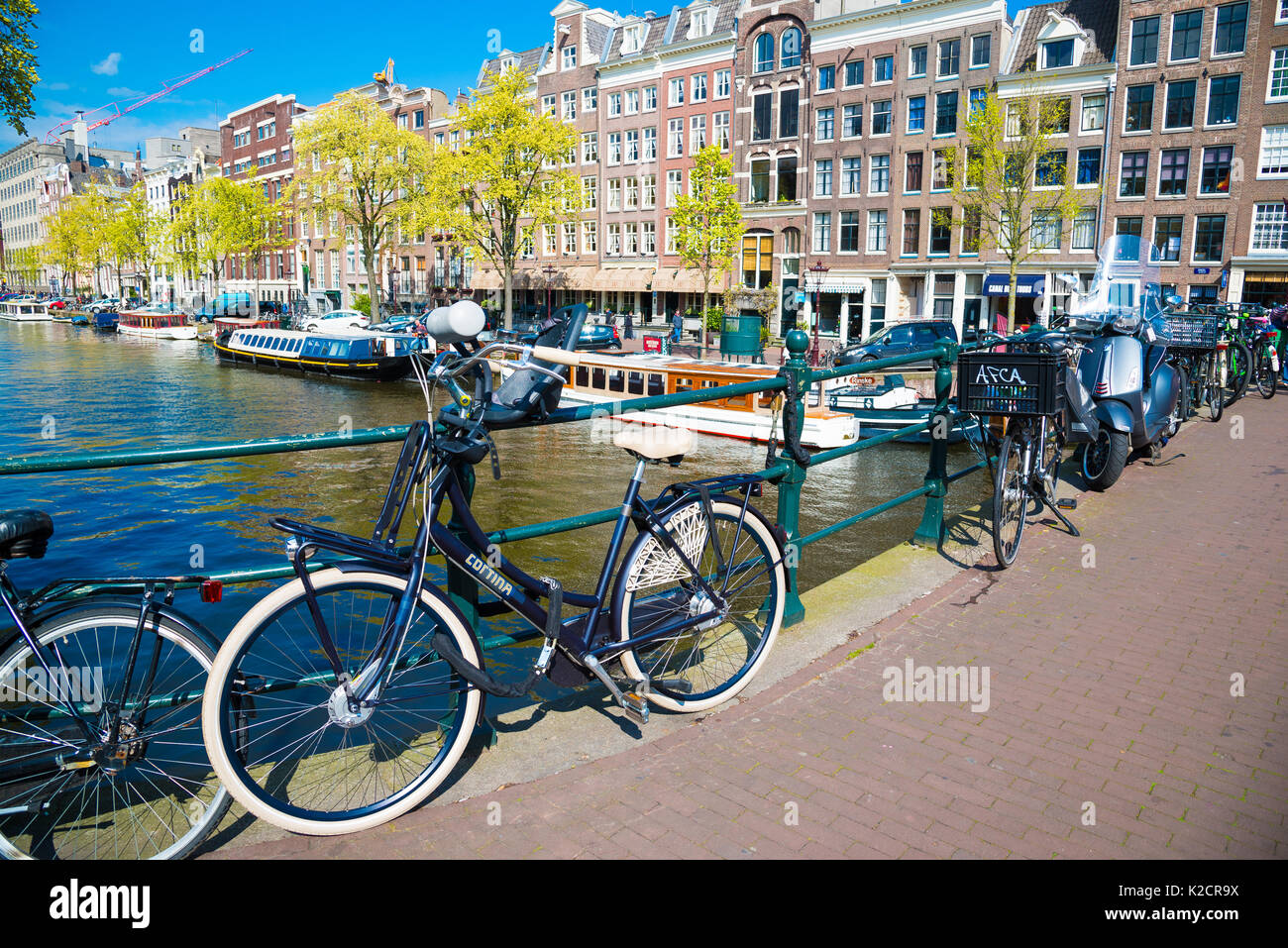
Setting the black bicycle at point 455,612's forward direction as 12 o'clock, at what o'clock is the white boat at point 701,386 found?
The white boat is roughly at 5 o'clock from the black bicycle.

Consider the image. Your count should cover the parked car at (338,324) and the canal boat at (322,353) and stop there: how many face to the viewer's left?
1

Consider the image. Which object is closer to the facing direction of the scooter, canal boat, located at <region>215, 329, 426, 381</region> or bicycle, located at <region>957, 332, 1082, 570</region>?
the bicycle

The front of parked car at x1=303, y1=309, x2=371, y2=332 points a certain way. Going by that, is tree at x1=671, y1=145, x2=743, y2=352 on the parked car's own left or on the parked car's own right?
on the parked car's own left

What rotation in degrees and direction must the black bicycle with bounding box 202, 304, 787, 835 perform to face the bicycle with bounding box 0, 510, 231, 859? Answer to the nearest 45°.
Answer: approximately 45° to its right

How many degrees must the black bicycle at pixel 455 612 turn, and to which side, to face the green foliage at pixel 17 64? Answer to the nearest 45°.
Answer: approximately 90° to its right

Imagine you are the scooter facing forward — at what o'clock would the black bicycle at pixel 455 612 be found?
The black bicycle is roughly at 11 o'clock from the scooter.

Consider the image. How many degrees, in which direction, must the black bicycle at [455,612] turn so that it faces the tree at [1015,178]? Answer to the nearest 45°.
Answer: approximately 180°

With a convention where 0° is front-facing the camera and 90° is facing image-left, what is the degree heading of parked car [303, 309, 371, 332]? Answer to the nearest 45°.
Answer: approximately 90°
